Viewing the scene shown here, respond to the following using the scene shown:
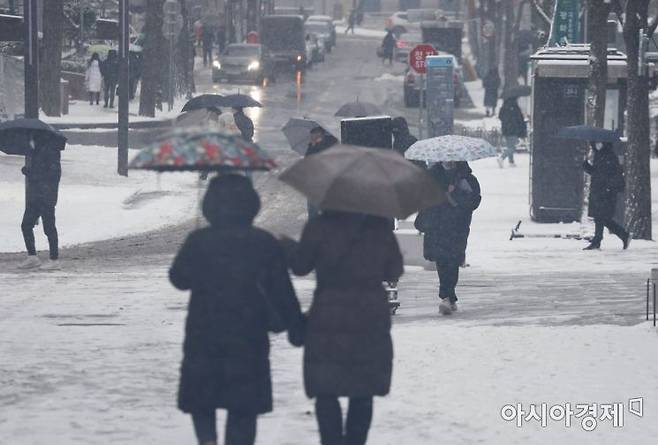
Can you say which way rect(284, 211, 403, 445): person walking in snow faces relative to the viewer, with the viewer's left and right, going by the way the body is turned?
facing away from the viewer

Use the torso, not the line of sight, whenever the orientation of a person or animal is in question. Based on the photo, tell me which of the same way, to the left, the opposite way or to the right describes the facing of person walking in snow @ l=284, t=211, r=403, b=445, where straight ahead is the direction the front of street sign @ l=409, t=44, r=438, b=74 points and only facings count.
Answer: the opposite way

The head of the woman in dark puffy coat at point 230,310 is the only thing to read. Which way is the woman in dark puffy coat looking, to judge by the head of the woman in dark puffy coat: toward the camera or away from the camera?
away from the camera

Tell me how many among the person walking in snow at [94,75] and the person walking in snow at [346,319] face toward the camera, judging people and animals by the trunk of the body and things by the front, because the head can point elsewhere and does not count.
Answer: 0

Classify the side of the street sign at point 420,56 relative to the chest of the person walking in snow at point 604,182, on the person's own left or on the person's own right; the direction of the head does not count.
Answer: on the person's own right

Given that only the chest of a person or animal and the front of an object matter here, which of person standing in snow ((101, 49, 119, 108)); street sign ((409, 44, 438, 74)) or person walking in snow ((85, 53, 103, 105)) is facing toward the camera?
the street sign

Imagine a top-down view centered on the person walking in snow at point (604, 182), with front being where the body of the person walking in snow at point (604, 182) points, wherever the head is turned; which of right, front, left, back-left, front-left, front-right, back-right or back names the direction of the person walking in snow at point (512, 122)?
right

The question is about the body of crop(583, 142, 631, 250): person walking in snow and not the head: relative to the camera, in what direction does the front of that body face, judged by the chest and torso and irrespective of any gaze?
to the viewer's left

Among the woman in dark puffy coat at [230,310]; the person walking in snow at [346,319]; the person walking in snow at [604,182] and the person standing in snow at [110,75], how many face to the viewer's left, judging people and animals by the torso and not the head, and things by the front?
1

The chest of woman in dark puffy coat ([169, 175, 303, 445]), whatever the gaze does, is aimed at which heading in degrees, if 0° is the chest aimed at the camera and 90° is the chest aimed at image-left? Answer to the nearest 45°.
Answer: approximately 180°

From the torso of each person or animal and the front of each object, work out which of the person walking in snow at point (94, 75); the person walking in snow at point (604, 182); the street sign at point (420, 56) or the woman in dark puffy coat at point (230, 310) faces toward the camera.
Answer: the street sign

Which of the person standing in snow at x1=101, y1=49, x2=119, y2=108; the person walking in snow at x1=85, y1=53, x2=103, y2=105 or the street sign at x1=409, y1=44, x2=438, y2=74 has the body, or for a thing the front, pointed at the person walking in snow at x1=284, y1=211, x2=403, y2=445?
the street sign

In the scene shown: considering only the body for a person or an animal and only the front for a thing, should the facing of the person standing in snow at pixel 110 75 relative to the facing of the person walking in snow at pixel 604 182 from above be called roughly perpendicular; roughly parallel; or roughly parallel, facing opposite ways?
roughly perpendicular
